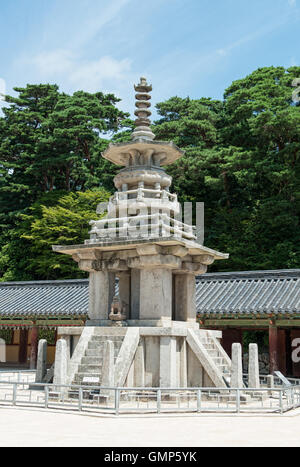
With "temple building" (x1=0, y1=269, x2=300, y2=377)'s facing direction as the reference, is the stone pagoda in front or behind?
in front

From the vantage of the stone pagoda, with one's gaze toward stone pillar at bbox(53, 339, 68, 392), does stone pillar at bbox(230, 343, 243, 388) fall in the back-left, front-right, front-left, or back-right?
back-left

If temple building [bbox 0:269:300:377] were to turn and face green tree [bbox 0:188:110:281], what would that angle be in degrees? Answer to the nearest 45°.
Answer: approximately 135° to its right

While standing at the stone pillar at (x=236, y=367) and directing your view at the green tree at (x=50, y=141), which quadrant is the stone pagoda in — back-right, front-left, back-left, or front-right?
front-left

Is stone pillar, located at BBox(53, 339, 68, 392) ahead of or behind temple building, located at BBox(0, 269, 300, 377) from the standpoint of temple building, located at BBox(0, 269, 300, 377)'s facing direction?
ahead

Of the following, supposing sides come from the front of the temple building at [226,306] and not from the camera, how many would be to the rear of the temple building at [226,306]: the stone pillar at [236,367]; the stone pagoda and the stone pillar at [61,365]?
0

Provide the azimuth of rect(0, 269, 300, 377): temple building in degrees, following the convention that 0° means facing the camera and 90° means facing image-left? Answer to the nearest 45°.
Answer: approximately 0°

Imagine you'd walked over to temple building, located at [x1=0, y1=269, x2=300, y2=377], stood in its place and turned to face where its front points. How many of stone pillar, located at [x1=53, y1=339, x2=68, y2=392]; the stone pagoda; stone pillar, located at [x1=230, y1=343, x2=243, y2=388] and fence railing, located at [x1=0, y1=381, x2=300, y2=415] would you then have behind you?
0

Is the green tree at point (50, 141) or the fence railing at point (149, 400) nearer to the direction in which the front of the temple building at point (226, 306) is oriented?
the fence railing

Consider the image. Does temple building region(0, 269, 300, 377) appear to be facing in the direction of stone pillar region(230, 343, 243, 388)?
yes

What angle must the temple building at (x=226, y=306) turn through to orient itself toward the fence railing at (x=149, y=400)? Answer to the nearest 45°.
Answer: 0° — it already faces it
